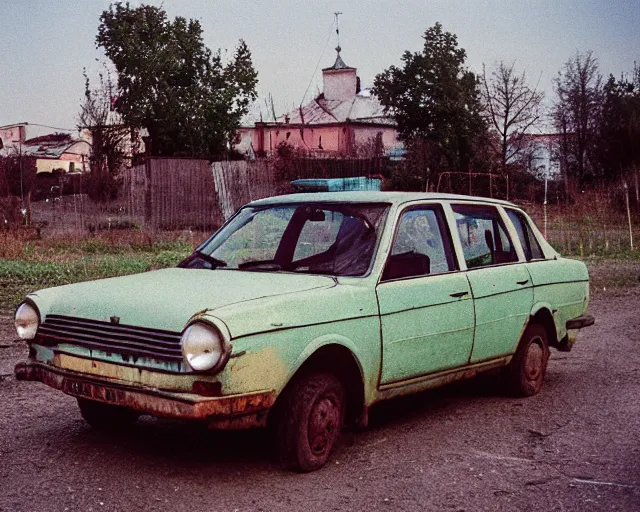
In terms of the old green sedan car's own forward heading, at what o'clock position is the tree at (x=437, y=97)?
The tree is roughly at 5 o'clock from the old green sedan car.

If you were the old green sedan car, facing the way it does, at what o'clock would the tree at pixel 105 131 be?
The tree is roughly at 4 o'clock from the old green sedan car.

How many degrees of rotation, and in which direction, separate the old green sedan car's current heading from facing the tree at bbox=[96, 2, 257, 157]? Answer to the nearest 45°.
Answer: approximately 135° to its right

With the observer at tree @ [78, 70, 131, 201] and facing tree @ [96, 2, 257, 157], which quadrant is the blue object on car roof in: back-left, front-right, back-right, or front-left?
front-right

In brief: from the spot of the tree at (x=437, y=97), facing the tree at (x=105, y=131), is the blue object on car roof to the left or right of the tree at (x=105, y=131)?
left

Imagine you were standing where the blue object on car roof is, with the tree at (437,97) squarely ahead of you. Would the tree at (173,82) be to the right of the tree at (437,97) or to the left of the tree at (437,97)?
left

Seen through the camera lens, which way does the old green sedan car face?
facing the viewer and to the left of the viewer
